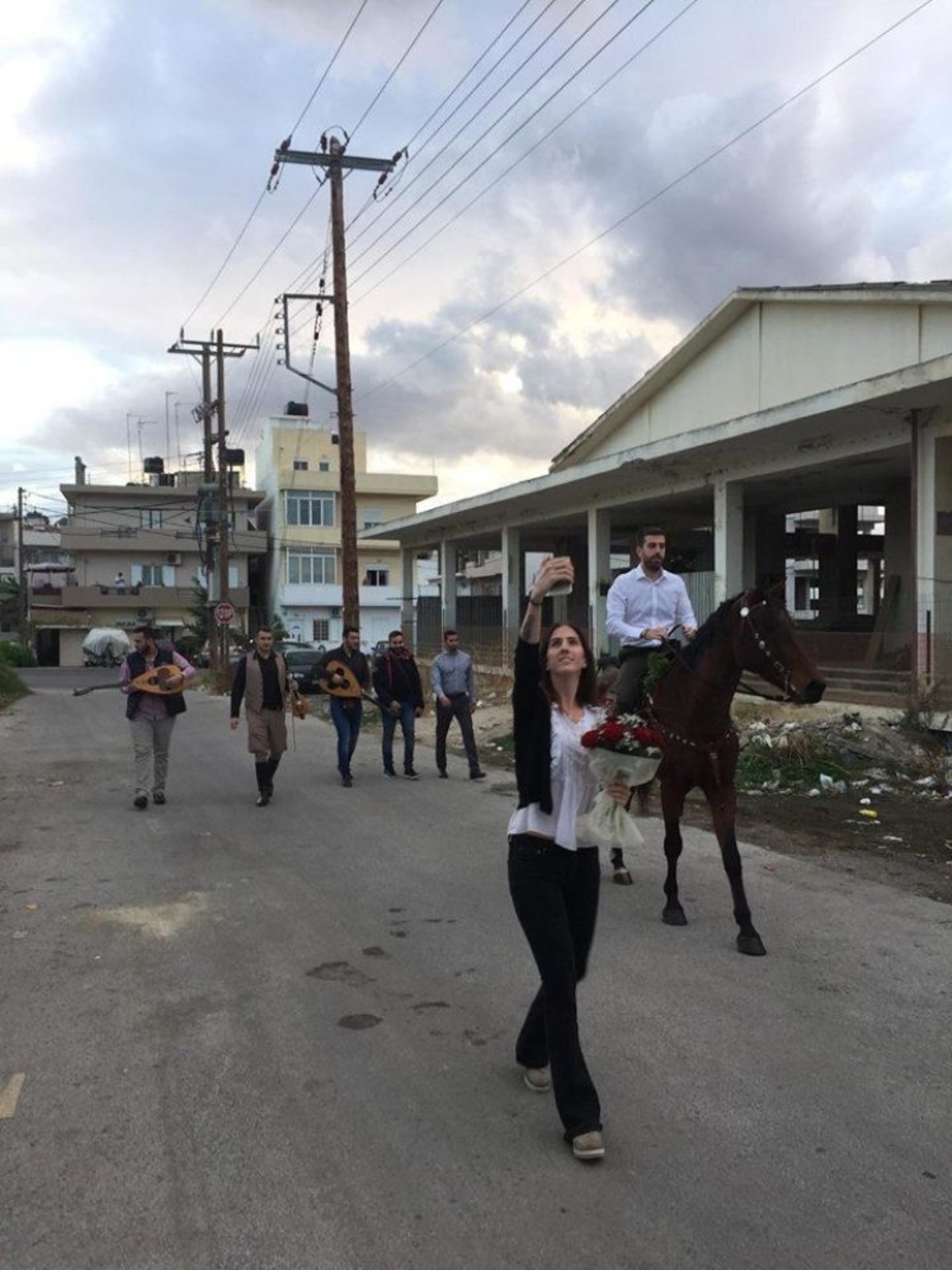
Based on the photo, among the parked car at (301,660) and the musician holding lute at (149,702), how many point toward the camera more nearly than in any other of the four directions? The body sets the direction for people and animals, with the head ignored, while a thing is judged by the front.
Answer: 2

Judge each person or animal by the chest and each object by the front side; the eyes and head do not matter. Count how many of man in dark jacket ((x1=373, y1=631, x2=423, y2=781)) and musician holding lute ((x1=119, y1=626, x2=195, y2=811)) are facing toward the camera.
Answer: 2

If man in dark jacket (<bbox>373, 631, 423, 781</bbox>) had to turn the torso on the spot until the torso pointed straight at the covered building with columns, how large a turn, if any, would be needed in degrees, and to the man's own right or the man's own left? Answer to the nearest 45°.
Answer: approximately 135° to the man's own left

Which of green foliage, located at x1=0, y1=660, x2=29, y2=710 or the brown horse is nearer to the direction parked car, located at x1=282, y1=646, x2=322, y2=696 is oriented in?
the brown horse

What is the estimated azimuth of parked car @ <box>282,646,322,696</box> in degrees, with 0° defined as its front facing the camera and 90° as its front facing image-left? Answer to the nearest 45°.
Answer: approximately 0°

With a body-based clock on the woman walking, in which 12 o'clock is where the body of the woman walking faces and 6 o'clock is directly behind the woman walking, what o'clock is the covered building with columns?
The covered building with columns is roughly at 8 o'clock from the woman walking.

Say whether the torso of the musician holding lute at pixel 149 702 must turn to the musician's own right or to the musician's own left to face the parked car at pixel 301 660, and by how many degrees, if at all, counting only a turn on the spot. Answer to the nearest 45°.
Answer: approximately 180°

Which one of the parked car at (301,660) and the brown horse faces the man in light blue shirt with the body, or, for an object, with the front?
the parked car

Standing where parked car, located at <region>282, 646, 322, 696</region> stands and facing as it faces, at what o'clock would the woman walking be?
The woman walking is roughly at 12 o'clock from the parked car.

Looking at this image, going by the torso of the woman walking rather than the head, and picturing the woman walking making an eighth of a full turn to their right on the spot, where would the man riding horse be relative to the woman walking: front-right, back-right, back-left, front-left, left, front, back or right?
back

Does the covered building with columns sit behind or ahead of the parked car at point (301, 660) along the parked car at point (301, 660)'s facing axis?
ahead
